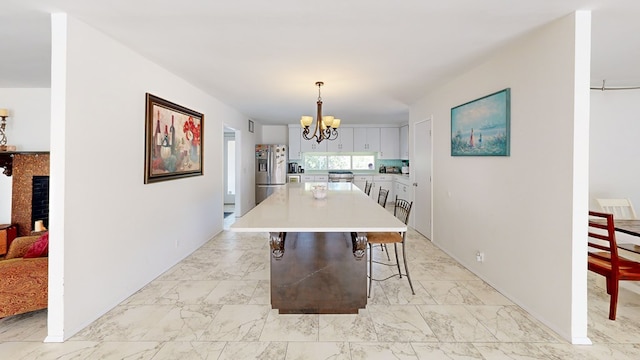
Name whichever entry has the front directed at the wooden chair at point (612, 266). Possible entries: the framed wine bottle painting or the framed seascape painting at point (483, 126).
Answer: the framed wine bottle painting

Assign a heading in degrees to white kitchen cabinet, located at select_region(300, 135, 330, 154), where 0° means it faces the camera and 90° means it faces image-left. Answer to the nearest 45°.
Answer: approximately 0°

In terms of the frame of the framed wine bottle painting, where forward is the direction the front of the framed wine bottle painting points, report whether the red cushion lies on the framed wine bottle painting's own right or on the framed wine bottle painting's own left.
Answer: on the framed wine bottle painting's own right

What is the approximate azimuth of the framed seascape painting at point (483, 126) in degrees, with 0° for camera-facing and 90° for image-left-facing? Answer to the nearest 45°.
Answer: approximately 45°

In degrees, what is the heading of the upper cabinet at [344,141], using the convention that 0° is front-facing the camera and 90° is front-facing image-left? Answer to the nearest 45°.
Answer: approximately 0°

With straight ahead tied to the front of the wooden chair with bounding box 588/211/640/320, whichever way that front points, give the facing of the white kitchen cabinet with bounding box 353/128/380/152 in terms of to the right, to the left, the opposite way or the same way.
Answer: to the right
